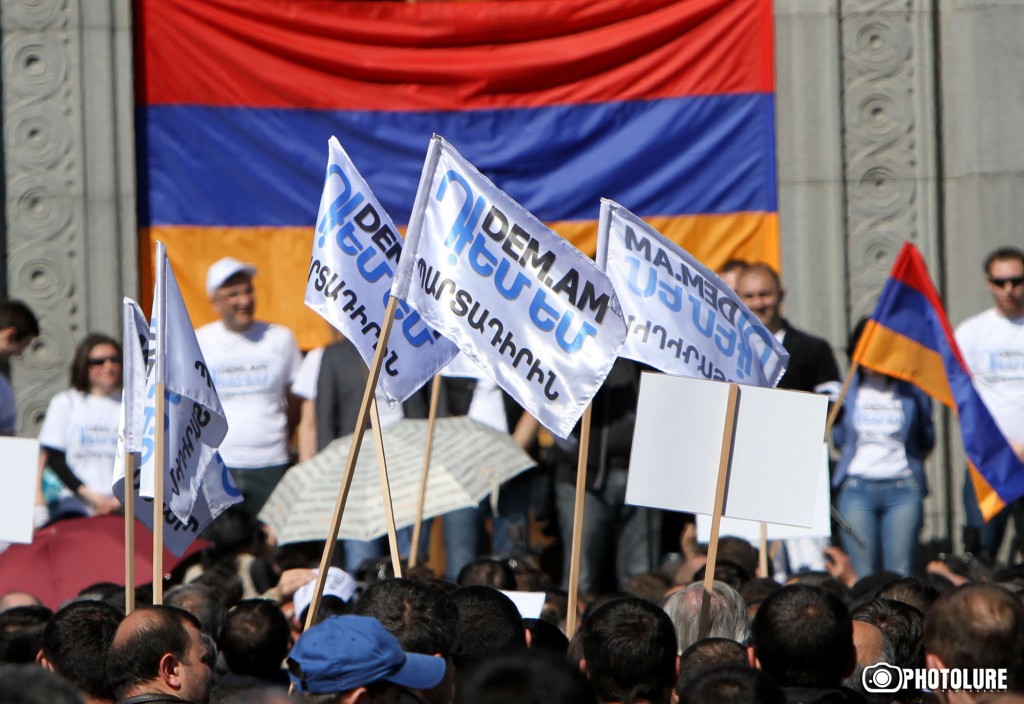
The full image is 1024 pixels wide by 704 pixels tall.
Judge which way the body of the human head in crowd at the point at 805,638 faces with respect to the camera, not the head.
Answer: away from the camera

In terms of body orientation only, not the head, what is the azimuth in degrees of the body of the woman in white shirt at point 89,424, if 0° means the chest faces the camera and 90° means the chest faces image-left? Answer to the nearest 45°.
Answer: approximately 315°

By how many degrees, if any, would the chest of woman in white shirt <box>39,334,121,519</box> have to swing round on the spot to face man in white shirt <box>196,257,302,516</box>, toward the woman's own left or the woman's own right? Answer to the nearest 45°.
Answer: approximately 45° to the woman's own left

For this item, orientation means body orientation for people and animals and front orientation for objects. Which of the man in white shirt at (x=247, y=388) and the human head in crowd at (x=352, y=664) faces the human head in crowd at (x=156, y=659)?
the man in white shirt

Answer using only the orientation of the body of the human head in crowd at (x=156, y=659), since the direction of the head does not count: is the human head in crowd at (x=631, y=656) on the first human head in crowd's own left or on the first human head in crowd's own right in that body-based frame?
on the first human head in crowd's own right

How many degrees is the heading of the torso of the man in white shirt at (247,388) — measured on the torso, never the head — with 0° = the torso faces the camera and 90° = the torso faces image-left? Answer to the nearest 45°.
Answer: approximately 0°

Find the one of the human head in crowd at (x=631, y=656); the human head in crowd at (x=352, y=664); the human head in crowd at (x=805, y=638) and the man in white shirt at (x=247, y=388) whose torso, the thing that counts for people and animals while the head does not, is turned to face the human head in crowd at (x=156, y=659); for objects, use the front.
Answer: the man in white shirt

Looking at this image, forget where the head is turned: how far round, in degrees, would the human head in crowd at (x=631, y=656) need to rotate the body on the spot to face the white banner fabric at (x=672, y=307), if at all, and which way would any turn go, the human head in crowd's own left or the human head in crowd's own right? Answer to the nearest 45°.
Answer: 0° — they already face it

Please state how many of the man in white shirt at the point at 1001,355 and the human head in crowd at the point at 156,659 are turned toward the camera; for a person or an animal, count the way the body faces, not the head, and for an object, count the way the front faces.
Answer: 1
